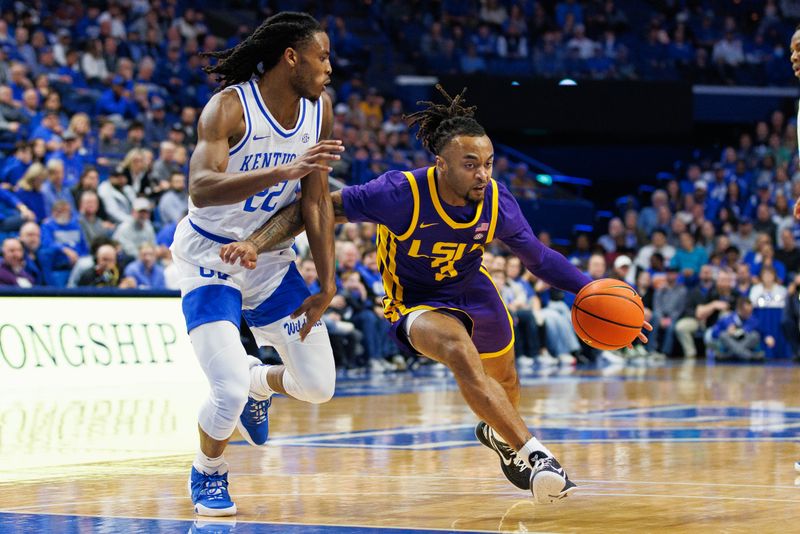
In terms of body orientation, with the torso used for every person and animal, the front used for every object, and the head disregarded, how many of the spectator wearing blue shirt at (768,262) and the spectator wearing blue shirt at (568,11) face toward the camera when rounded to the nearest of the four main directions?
2

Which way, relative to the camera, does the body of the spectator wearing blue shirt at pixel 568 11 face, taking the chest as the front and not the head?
toward the camera

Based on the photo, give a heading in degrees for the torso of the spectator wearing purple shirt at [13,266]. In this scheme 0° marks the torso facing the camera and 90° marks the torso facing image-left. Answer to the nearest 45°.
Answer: approximately 315°

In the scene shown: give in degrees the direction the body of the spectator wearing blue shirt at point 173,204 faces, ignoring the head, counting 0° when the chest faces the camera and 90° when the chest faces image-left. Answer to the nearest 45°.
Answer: approximately 315°

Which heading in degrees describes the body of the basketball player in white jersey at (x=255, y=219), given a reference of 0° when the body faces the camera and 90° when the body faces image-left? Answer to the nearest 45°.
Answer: approximately 315°

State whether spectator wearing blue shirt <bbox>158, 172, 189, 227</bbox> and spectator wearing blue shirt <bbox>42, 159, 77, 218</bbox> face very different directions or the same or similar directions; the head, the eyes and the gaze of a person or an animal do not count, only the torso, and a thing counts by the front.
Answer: same or similar directions

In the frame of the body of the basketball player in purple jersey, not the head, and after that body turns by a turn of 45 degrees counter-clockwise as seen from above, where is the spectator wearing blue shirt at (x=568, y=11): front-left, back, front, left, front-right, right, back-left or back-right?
left

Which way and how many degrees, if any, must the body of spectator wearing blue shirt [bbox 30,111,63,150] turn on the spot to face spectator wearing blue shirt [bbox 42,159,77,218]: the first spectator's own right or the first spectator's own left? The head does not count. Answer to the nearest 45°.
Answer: approximately 45° to the first spectator's own right

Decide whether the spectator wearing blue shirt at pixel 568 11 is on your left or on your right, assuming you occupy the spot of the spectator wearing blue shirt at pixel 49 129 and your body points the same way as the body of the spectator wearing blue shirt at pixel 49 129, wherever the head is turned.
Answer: on your left

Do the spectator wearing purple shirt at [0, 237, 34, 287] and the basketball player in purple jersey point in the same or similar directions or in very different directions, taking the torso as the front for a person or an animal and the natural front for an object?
same or similar directions

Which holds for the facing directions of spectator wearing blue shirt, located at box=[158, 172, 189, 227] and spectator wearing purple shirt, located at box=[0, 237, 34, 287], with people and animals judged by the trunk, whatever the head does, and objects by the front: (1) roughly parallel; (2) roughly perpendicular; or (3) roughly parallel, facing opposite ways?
roughly parallel

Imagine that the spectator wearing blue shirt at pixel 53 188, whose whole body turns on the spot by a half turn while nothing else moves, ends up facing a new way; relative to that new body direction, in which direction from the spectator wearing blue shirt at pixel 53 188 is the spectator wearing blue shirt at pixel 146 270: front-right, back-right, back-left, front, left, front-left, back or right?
back

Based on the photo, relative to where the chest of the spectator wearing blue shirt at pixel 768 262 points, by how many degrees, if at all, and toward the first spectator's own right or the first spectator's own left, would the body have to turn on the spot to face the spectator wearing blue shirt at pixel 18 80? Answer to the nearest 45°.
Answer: approximately 45° to the first spectator's own right
